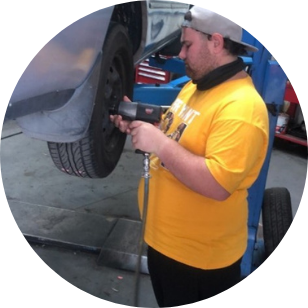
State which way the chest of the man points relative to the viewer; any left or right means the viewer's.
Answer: facing to the left of the viewer

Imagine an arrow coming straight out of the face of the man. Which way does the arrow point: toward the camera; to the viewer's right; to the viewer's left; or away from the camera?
to the viewer's left
